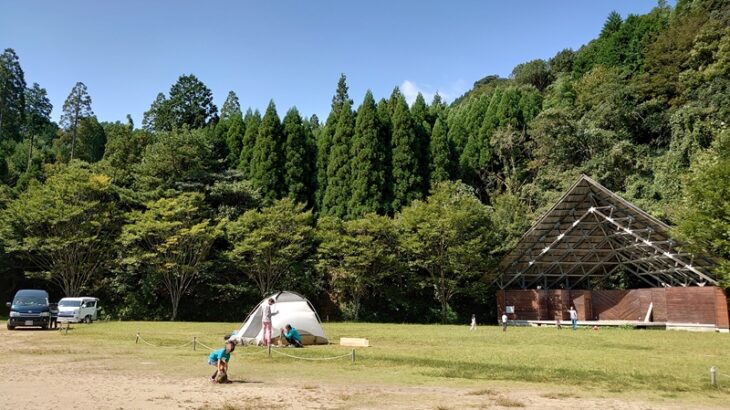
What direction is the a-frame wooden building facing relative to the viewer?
toward the camera

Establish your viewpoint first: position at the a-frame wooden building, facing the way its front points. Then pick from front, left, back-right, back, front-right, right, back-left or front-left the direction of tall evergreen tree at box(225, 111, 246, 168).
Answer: right

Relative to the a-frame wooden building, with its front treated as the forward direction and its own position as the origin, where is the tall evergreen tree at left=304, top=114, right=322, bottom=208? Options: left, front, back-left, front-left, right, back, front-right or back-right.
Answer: right

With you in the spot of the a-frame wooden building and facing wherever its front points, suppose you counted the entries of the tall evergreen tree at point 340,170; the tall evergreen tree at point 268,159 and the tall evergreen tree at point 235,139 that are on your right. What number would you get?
3

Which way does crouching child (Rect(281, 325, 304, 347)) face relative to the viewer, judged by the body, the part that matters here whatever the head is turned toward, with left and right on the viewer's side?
facing to the left of the viewer

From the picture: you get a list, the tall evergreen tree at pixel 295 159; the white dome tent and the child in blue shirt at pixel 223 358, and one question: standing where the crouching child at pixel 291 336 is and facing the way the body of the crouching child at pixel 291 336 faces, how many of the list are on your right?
2

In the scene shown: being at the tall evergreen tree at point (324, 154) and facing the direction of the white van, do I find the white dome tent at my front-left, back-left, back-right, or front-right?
front-left

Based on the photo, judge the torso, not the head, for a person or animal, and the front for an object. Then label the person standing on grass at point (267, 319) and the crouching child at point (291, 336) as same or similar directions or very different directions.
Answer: very different directions

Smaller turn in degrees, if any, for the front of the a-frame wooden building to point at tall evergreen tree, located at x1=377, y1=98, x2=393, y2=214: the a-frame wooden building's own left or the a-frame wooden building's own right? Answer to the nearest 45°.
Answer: approximately 90° to the a-frame wooden building's own right

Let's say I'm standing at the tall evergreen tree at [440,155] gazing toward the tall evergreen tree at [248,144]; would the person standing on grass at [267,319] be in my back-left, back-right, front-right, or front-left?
front-left
